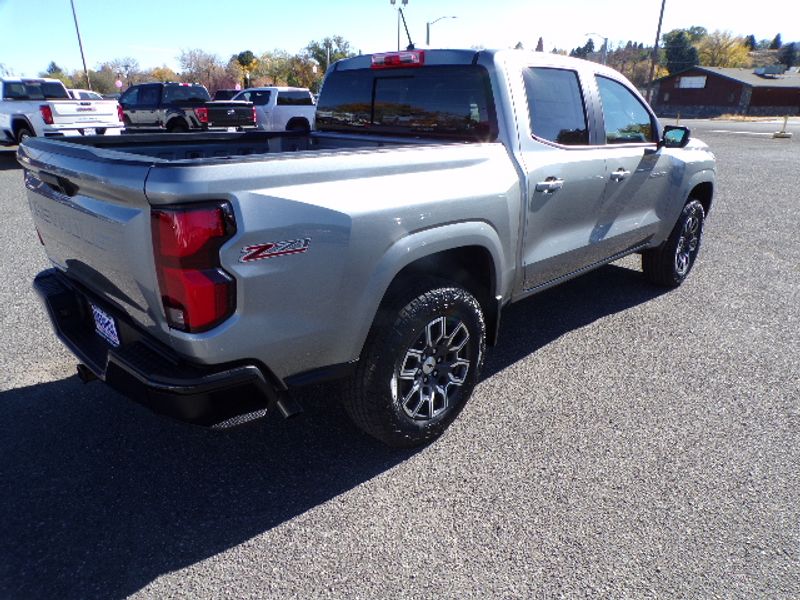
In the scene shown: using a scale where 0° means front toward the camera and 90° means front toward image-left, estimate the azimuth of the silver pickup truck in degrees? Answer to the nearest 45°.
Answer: approximately 225°

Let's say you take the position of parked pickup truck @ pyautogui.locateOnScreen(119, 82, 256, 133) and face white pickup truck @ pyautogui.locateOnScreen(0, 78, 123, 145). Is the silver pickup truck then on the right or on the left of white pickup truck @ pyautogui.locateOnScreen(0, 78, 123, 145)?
left

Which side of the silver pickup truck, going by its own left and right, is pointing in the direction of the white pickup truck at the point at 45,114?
left

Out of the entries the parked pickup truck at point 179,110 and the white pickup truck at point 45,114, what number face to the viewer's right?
0

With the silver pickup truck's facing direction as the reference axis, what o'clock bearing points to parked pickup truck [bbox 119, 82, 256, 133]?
The parked pickup truck is roughly at 10 o'clock from the silver pickup truck.

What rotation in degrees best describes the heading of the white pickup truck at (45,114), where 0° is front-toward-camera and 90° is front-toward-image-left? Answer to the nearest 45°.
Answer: approximately 135°

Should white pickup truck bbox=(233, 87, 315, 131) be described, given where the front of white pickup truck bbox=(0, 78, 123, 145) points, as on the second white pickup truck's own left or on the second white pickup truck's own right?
on the second white pickup truck's own right

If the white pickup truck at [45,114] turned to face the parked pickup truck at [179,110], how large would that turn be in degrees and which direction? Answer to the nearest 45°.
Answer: approximately 90° to its right

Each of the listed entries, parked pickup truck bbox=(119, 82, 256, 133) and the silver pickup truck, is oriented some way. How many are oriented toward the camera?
0

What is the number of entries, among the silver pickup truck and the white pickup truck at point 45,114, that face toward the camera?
0

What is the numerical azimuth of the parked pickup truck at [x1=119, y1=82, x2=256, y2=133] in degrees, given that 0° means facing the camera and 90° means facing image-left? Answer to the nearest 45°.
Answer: approximately 135°

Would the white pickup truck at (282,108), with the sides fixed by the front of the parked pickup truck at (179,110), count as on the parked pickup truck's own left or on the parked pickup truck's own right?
on the parked pickup truck's own right
